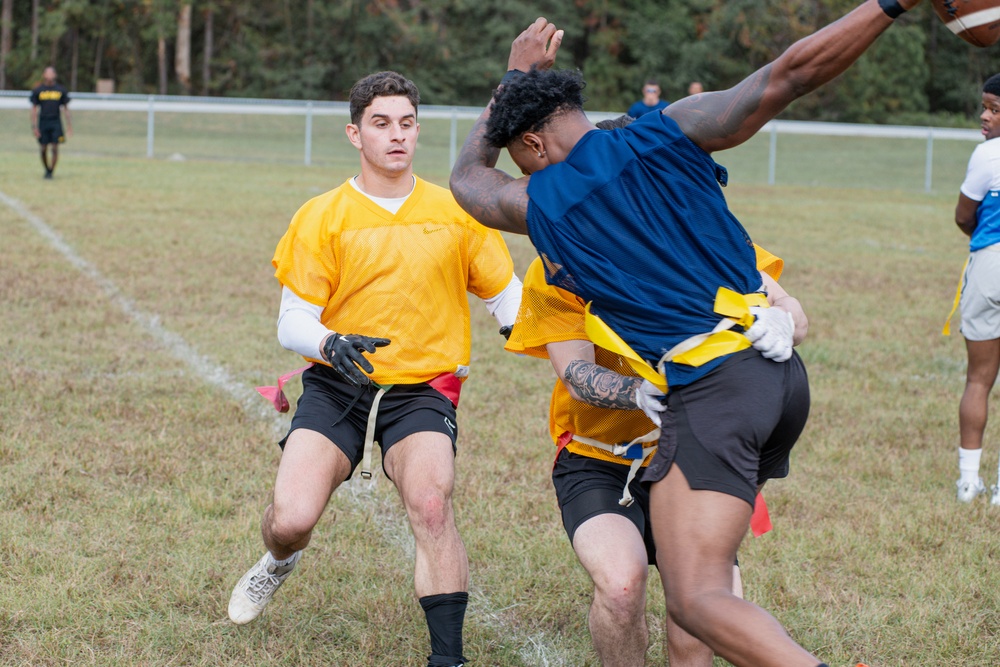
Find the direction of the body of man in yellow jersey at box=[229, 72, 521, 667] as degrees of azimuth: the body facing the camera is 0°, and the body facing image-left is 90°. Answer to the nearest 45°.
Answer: approximately 0°

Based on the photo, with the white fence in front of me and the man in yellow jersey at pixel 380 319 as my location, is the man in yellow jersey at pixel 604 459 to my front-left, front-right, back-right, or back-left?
back-right

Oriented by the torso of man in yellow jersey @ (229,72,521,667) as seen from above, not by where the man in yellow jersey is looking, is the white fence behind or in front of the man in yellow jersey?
behind

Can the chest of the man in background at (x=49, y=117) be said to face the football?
yes

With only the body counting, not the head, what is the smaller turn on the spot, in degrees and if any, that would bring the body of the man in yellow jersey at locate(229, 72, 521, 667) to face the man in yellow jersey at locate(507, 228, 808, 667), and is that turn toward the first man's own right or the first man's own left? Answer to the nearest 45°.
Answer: approximately 45° to the first man's own left

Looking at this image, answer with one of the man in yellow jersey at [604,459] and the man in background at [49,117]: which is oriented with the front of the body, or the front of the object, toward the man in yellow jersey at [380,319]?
the man in background

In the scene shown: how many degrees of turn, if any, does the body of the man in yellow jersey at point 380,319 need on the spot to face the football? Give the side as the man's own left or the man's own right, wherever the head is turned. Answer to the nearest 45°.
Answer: approximately 45° to the man's own left

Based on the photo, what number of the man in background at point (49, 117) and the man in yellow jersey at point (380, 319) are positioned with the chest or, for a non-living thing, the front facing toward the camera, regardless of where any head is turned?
2

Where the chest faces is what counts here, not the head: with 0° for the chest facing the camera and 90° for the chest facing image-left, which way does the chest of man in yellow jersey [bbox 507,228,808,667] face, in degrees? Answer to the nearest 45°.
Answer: approximately 315°

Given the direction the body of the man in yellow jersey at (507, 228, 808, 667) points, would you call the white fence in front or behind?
behind
